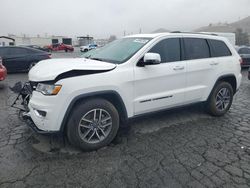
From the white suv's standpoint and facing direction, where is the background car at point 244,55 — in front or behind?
behind

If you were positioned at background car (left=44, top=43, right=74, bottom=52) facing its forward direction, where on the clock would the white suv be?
The white suv is roughly at 9 o'clock from the background car.

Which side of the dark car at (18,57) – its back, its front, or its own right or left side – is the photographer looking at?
left

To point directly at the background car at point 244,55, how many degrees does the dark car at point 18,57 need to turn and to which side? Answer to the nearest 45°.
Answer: approximately 180°

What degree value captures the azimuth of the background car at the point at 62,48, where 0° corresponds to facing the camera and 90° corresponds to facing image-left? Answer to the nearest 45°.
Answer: approximately 90°

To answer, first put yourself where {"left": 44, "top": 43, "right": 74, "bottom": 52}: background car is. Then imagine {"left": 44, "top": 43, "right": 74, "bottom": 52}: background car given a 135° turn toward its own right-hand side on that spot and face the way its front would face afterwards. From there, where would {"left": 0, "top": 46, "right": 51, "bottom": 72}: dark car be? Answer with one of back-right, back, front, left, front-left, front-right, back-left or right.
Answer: back-right

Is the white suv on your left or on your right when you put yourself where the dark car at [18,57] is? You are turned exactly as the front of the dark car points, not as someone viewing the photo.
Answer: on your left

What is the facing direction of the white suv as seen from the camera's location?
facing the viewer and to the left of the viewer

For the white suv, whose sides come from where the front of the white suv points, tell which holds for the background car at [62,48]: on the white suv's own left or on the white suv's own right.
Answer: on the white suv's own right
